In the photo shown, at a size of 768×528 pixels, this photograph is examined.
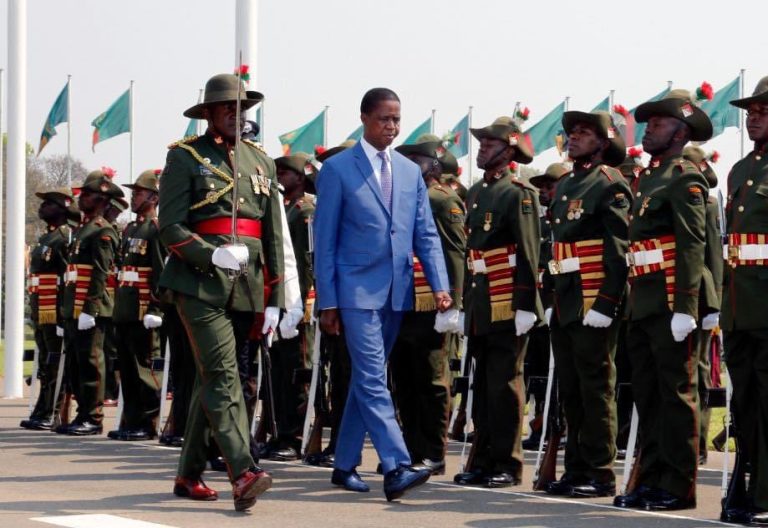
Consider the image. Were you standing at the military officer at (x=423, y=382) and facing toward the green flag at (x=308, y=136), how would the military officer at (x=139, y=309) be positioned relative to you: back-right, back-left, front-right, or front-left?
front-left

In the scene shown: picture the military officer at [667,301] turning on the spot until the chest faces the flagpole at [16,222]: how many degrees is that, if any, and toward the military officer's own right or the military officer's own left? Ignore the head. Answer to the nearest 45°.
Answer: approximately 90° to the military officer's own right

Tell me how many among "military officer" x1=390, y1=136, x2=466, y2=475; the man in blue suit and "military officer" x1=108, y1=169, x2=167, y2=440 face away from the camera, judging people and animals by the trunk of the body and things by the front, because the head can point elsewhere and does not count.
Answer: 0

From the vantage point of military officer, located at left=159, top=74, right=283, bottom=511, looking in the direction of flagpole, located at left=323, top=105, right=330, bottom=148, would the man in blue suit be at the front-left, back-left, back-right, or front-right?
front-right

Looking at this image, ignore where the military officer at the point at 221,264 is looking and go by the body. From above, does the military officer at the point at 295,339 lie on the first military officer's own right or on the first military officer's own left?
on the first military officer's own left

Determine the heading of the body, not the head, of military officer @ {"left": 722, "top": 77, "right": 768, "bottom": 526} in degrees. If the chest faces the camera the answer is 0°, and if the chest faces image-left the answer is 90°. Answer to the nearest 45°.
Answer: approximately 45°

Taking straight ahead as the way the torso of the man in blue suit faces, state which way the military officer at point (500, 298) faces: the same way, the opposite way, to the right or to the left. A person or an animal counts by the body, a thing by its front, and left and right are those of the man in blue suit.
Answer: to the right

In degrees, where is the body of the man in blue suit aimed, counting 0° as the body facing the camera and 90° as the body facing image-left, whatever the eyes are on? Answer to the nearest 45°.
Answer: approximately 315°

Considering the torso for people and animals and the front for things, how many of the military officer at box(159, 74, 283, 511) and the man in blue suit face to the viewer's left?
0

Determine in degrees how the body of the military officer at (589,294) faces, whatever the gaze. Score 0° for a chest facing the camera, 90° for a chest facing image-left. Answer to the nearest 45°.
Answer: approximately 45°

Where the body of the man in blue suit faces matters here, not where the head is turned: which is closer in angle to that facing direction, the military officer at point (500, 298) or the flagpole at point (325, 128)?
the military officer

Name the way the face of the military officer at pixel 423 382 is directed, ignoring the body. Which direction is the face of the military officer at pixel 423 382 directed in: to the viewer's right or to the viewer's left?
to the viewer's left

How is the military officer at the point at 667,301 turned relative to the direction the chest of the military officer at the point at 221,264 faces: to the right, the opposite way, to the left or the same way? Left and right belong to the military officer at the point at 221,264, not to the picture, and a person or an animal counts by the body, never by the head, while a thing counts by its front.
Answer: to the right

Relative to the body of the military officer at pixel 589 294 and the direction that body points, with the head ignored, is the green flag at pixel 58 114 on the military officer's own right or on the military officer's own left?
on the military officer's own right
